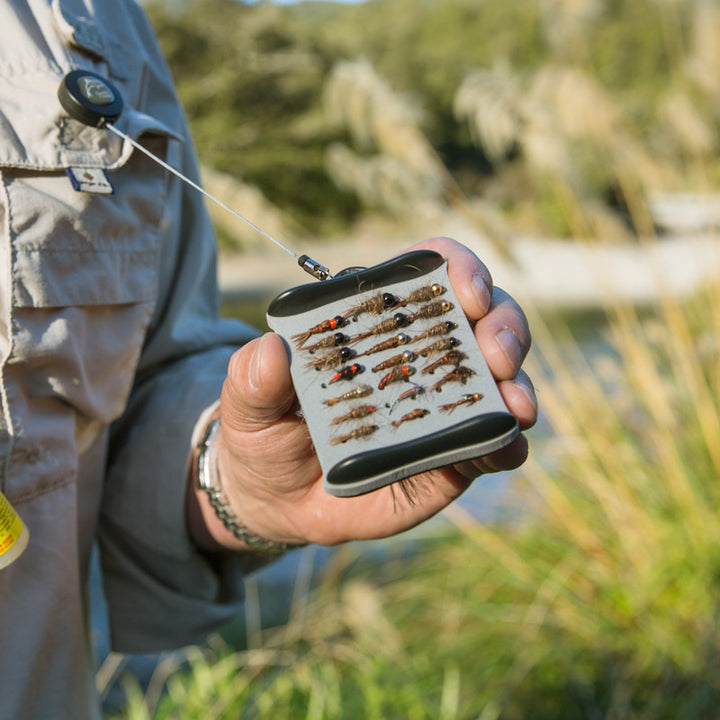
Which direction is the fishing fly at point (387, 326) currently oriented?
to the viewer's right

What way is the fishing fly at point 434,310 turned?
to the viewer's right

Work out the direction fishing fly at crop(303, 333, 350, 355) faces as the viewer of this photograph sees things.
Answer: facing to the right of the viewer

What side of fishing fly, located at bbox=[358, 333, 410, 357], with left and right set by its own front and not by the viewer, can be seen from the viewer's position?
right

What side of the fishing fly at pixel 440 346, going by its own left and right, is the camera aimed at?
right

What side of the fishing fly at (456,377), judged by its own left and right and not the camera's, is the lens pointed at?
right

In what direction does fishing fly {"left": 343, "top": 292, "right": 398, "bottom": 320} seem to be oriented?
to the viewer's right

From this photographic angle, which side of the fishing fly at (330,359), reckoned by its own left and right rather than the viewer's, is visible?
right

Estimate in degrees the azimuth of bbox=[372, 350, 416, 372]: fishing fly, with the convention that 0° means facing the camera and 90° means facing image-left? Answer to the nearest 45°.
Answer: approximately 270°

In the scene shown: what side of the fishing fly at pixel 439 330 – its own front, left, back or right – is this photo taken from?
right
